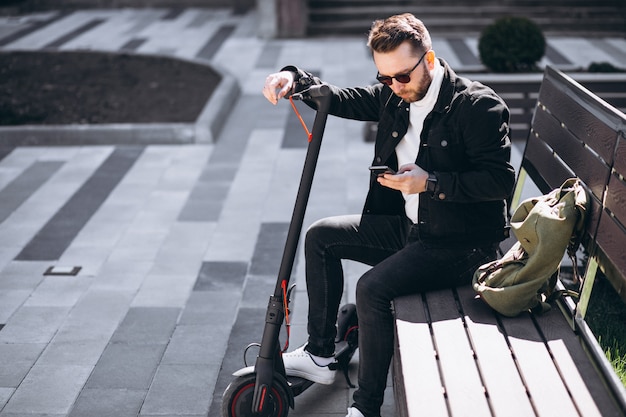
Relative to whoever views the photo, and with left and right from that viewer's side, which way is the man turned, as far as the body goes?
facing the viewer and to the left of the viewer

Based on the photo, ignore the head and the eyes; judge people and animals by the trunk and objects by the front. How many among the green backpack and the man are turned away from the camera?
0

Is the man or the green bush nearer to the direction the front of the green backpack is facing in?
the man

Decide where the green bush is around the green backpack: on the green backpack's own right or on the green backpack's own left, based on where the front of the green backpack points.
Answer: on the green backpack's own right

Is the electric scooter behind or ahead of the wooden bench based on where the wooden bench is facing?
ahead

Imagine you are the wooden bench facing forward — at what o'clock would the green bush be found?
The green bush is roughly at 3 o'clock from the wooden bench.

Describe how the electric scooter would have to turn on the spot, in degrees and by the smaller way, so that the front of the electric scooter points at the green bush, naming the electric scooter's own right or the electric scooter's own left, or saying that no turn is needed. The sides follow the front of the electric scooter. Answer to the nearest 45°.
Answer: approximately 180°

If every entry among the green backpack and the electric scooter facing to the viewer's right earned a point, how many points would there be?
0

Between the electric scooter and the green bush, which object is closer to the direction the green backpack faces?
the electric scooter

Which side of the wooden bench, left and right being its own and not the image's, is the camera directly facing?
left

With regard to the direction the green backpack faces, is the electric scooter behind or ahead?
ahead

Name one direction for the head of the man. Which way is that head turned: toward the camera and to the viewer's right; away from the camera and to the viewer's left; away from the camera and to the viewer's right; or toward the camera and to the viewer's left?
toward the camera and to the viewer's left

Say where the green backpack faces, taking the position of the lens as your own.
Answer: facing to the left of the viewer

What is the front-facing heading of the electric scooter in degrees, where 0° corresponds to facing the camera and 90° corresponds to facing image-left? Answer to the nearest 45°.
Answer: approximately 45°

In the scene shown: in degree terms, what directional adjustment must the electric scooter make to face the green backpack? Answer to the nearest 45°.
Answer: approximately 135° to its left
